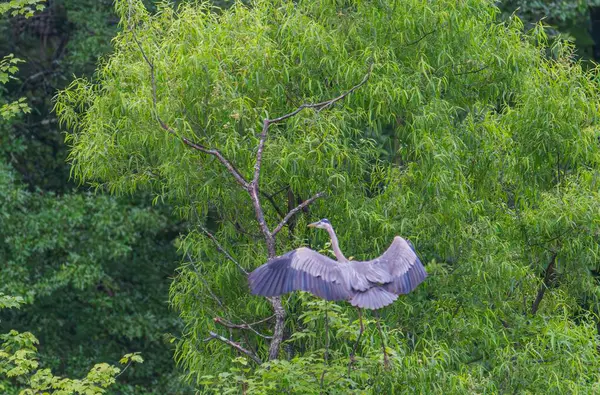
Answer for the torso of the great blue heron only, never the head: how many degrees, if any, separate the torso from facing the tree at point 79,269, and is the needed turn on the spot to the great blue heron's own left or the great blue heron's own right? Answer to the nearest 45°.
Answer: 0° — it already faces it

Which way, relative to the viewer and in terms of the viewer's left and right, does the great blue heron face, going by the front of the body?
facing away from the viewer and to the left of the viewer

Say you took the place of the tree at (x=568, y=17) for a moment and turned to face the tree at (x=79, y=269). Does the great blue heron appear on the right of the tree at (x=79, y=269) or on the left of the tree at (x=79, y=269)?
left

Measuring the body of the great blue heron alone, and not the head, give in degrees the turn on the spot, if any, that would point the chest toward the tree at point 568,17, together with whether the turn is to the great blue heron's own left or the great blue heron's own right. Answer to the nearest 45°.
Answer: approximately 90° to the great blue heron's own right
